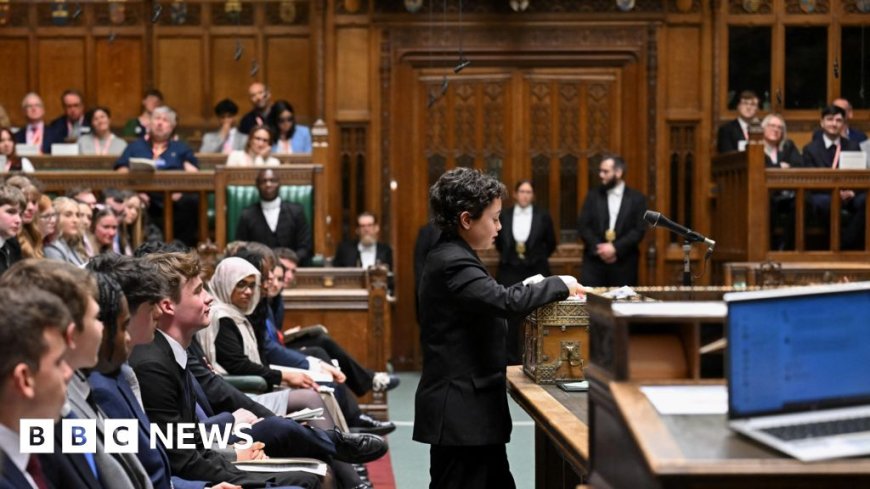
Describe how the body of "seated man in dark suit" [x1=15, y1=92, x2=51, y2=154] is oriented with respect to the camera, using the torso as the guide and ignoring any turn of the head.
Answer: toward the camera

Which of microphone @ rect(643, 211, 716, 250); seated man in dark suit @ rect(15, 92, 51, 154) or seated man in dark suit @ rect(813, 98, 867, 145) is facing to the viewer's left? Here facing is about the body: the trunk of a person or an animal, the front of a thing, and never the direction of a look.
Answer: the microphone

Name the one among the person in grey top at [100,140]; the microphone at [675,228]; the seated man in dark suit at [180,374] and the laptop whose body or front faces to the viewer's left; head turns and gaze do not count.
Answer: the microphone

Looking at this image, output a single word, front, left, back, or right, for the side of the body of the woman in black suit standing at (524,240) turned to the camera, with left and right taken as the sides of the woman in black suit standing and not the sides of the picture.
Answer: front

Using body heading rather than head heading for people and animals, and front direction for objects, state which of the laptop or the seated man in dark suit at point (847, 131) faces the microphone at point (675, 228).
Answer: the seated man in dark suit

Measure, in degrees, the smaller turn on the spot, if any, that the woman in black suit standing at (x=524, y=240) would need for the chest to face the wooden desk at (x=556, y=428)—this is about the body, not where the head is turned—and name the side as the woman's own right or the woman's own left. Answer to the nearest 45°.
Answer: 0° — they already face it

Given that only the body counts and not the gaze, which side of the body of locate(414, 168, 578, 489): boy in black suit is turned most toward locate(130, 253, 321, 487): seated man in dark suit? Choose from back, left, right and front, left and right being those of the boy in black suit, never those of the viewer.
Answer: back

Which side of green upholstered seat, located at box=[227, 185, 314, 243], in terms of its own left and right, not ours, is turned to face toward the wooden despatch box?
front

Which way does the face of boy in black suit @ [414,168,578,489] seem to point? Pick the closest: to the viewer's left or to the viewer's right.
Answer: to the viewer's right

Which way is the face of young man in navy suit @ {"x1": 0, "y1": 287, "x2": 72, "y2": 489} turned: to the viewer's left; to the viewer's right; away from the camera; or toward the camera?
to the viewer's right

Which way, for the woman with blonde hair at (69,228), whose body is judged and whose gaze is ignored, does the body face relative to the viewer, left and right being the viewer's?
facing the viewer and to the right of the viewer

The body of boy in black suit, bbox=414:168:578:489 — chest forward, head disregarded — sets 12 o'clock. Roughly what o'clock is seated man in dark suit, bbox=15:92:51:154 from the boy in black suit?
The seated man in dark suit is roughly at 8 o'clock from the boy in black suit.

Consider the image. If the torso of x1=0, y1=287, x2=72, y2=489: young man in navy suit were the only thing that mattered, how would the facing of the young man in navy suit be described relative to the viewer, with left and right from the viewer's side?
facing to the right of the viewer

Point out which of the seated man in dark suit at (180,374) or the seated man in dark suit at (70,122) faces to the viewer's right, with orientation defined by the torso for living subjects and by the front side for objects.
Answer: the seated man in dark suit at (180,374)
